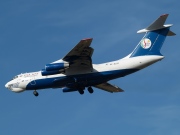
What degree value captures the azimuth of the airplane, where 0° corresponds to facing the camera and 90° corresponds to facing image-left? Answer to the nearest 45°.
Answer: approximately 90°
